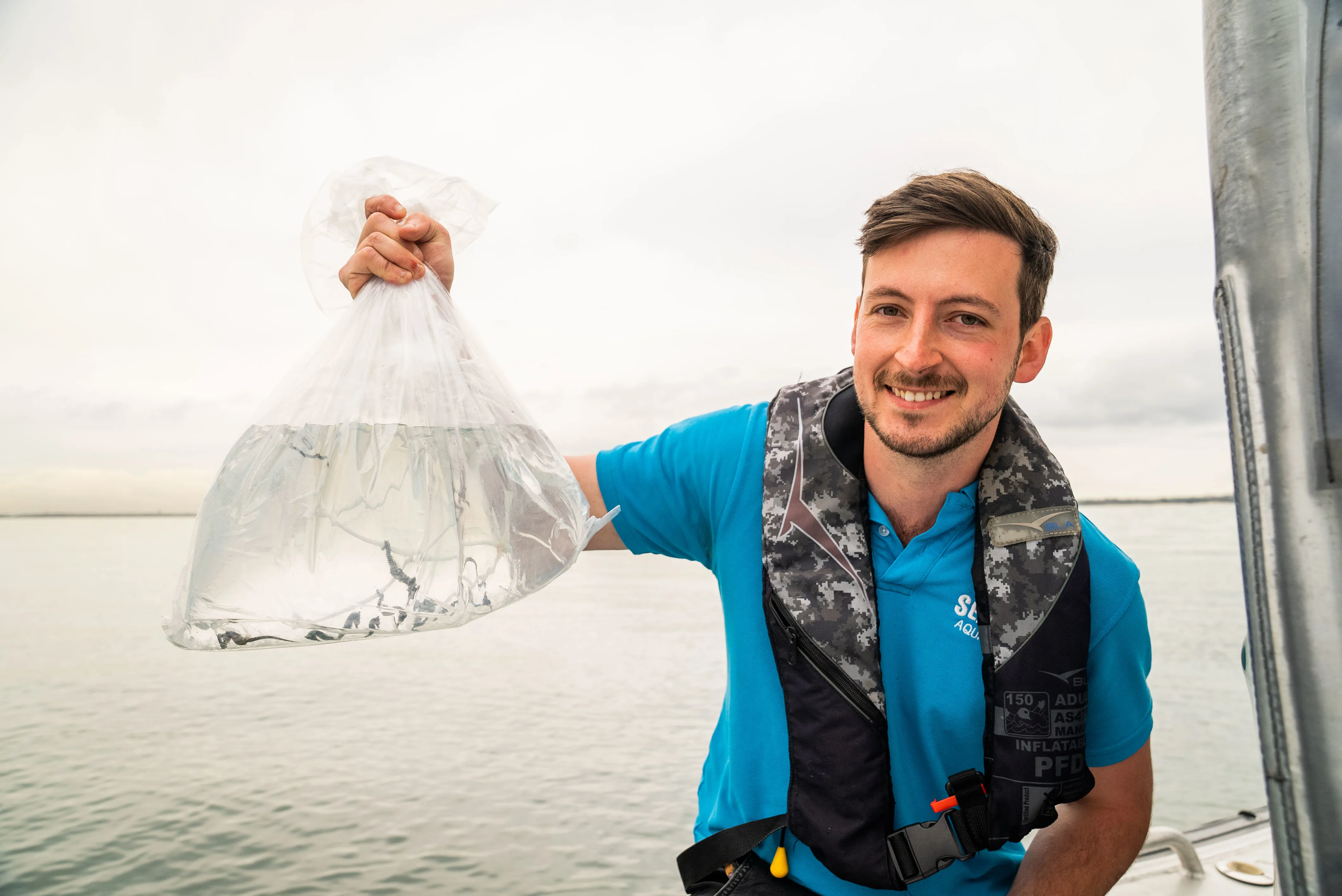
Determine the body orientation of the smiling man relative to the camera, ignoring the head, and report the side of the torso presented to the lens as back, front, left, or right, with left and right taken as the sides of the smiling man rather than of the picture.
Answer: front

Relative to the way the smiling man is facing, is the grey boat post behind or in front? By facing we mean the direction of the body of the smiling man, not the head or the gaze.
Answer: in front
